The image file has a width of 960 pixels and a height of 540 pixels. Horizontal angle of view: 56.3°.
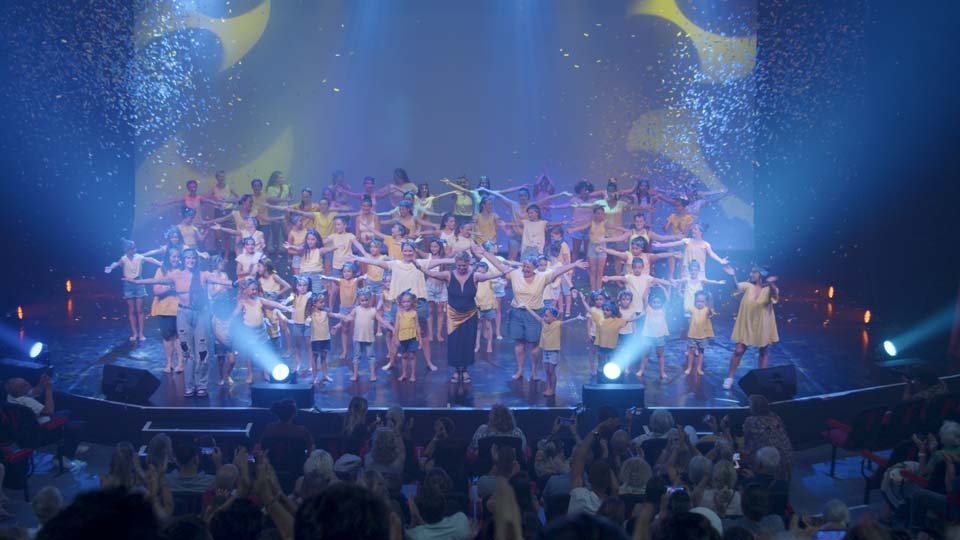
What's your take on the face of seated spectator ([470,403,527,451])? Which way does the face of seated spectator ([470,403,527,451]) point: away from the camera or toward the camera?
away from the camera

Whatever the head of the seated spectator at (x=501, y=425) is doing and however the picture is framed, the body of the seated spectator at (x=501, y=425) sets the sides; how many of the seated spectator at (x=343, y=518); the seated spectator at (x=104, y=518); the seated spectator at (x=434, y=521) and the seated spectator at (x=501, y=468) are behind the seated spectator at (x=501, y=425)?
4

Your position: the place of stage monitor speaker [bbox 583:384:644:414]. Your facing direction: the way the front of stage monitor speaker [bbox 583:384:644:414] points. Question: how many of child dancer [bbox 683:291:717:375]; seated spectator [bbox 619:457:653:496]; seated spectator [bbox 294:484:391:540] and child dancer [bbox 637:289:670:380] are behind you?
2

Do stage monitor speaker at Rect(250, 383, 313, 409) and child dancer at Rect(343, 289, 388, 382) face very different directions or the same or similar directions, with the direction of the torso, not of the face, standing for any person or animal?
very different directions

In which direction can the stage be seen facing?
toward the camera

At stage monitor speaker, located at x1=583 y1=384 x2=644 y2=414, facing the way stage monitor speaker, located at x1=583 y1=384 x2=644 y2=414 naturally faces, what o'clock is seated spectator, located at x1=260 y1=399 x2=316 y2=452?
The seated spectator is roughly at 8 o'clock from the stage monitor speaker.

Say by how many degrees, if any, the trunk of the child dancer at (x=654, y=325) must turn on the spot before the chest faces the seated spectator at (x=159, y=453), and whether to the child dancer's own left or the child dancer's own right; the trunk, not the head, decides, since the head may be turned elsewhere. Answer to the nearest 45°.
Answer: approximately 45° to the child dancer's own right

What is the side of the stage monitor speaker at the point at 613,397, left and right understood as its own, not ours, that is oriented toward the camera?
back

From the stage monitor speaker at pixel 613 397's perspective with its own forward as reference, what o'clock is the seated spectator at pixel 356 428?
The seated spectator is roughly at 8 o'clock from the stage monitor speaker.

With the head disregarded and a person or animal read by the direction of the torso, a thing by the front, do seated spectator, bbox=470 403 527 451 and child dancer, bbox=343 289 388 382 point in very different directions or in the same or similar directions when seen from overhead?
very different directions

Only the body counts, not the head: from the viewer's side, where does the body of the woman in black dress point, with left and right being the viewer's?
facing the viewer

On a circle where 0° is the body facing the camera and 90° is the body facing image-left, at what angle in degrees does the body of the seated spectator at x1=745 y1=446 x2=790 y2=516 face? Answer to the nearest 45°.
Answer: approximately 180°

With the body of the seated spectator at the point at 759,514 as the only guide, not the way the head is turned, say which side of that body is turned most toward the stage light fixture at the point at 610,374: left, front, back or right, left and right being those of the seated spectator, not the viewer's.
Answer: front

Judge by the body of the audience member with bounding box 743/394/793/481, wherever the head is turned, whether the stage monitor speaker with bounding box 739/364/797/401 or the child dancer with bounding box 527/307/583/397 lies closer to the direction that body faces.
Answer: the stage monitor speaker

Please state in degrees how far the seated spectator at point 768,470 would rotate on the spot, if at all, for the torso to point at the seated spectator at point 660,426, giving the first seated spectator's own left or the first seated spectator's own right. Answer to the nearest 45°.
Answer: approximately 45° to the first seated spectator's own left

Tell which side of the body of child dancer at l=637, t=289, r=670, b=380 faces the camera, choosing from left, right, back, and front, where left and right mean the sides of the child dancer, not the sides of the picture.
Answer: front

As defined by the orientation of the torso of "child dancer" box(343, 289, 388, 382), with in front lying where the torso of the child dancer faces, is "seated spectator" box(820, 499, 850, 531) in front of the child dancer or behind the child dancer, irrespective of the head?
in front

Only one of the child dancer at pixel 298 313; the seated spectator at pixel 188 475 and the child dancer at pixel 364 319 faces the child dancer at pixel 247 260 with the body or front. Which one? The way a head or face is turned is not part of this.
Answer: the seated spectator

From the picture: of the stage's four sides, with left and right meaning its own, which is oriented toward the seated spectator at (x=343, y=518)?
front
